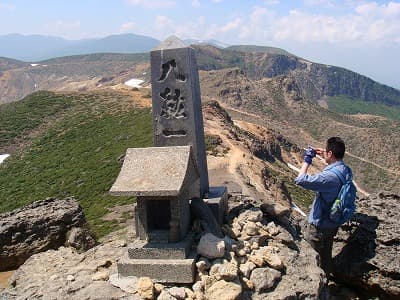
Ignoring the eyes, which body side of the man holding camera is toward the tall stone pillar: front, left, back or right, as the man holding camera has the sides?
front

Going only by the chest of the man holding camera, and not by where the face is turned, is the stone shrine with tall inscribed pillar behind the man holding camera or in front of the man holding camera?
in front

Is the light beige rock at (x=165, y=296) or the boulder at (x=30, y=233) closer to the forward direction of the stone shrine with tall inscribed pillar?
the light beige rock

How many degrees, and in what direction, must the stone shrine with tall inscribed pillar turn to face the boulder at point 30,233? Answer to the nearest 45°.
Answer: approximately 135° to its right

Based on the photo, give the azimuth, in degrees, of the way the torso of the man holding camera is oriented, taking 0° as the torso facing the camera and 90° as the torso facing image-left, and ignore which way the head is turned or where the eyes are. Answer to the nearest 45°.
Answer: approximately 90°

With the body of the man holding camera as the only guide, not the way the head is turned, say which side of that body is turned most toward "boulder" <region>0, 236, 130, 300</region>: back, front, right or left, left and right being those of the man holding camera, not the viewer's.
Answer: front

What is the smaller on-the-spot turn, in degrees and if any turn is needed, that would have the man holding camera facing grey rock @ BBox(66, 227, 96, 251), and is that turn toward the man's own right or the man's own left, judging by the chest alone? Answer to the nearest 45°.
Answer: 0° — they already face it

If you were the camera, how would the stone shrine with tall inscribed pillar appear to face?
facing the viewer

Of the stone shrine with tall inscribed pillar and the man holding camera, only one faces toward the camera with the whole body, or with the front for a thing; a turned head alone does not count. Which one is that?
the stone shrine with tall inscribed pillar

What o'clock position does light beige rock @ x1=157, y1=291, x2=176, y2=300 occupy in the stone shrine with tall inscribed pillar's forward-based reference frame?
The light beige rock is roughly at 12 o'clock from the stone shrine with tall inscribed pillar.

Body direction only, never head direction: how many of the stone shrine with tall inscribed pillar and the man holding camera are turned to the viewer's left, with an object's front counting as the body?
1

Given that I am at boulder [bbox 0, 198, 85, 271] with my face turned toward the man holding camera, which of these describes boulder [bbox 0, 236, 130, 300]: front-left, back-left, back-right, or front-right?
front-right

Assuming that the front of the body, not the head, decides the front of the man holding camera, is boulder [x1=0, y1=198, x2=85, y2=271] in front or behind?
in front

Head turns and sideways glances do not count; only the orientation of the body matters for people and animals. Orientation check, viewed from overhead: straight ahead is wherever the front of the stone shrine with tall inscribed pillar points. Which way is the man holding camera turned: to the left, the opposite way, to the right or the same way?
to the right
